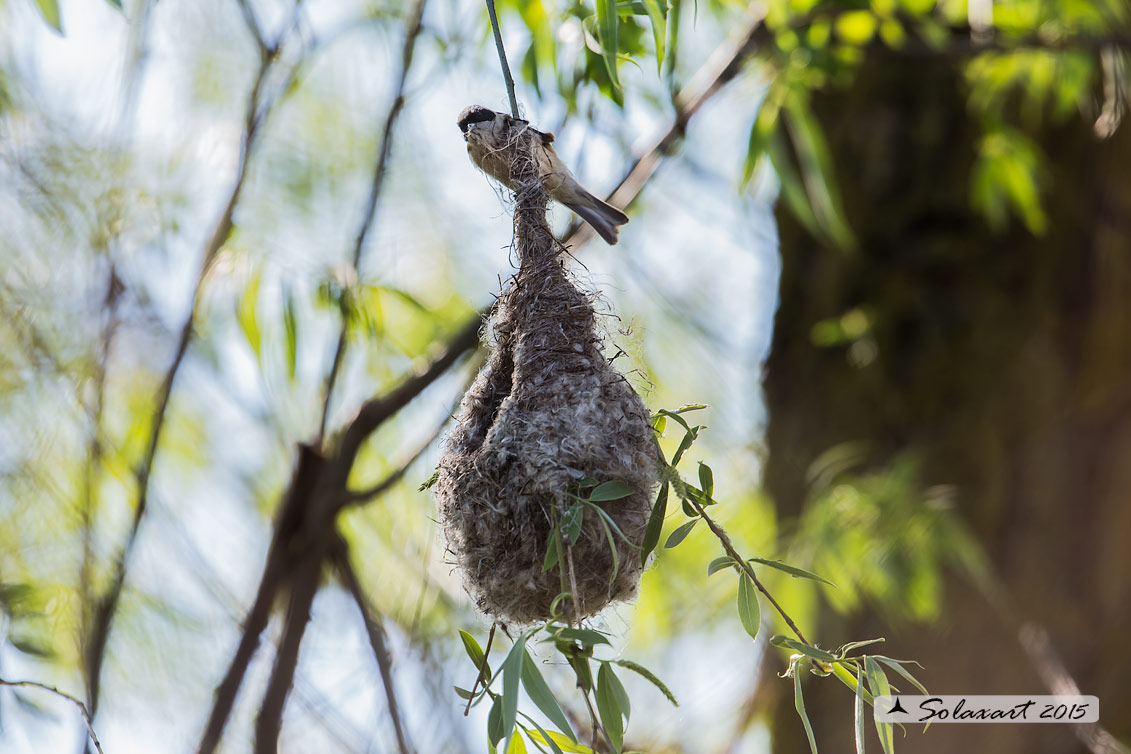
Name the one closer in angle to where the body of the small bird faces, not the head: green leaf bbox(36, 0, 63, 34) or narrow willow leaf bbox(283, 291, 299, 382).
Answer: the green leaf

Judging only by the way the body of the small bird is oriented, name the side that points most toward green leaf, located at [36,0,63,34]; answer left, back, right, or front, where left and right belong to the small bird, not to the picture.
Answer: front

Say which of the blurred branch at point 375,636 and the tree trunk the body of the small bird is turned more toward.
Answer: the blurred branch

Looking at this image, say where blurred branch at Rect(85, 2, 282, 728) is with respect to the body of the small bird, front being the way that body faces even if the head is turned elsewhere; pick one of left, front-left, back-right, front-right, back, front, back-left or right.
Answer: front-right

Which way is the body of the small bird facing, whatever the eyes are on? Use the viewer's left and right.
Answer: facing to the left of the viewer
